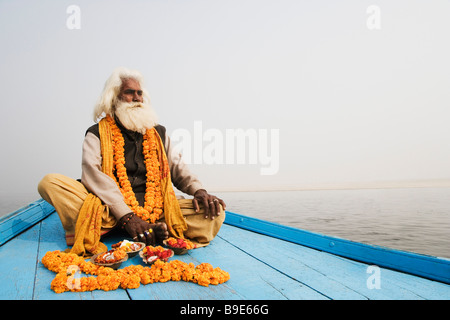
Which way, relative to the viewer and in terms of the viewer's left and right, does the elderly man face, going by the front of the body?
facing the viewer and to the right of the viewer

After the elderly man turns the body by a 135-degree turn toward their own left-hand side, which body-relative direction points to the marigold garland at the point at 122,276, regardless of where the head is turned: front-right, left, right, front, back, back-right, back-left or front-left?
back
